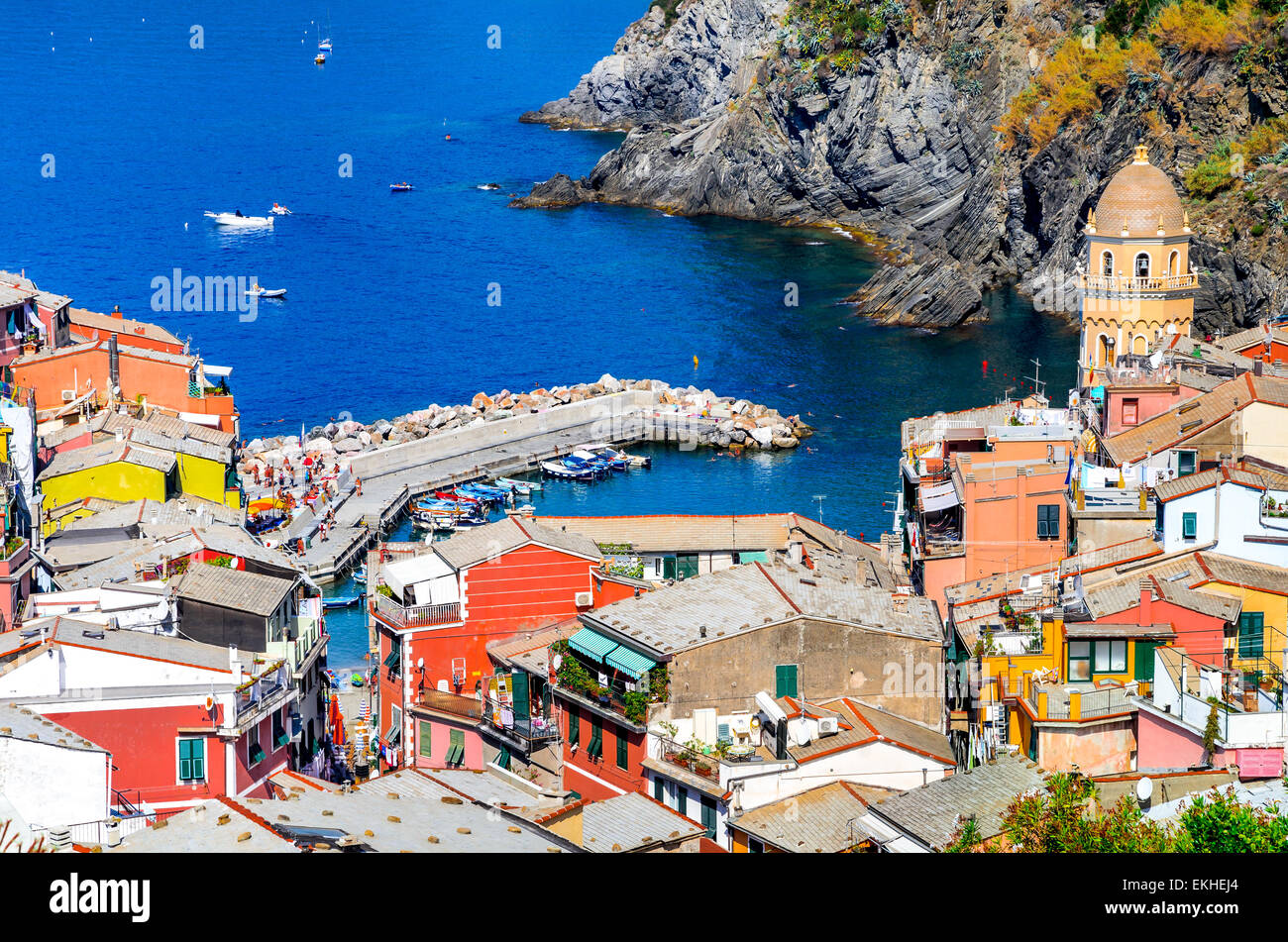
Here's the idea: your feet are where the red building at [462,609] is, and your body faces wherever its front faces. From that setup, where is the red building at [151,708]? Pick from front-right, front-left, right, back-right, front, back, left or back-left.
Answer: front

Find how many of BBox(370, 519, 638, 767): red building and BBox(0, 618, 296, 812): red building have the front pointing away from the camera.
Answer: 0

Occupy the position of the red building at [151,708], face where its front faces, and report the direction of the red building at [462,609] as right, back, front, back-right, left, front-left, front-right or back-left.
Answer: left

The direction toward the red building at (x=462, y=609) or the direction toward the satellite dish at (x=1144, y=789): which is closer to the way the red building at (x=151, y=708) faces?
the satellite dish

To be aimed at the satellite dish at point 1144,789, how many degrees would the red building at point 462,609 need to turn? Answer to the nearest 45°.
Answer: approximately 90° to its left

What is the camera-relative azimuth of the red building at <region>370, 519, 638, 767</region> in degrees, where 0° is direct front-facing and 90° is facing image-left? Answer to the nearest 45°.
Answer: approximately 45°

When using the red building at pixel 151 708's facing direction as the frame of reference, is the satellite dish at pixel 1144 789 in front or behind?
in front

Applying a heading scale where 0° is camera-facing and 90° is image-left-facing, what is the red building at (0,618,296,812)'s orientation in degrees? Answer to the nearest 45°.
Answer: approximately 315°
